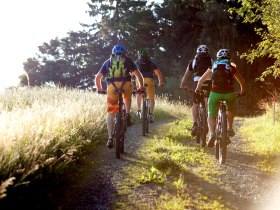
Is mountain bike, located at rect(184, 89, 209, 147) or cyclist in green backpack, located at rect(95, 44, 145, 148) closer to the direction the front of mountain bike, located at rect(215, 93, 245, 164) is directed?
the mountain bike

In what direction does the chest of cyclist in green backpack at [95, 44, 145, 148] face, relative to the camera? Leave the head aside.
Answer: away from the camera

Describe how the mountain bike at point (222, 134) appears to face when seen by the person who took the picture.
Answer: facing away from the viewer

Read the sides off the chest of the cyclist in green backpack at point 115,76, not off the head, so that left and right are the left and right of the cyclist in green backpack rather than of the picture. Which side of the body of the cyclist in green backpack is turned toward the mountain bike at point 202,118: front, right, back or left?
right

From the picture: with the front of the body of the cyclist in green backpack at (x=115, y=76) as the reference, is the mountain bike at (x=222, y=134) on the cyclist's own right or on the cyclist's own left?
on the cyclist's own right

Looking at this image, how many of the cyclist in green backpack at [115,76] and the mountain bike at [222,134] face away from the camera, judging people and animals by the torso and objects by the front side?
2

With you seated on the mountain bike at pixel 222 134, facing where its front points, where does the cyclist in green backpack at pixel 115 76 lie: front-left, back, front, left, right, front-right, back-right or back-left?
left

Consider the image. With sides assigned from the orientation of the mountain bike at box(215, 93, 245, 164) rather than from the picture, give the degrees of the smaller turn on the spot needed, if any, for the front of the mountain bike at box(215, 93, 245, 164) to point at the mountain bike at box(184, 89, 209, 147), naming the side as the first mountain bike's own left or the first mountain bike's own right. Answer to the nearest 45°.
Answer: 0° — it already faces it
